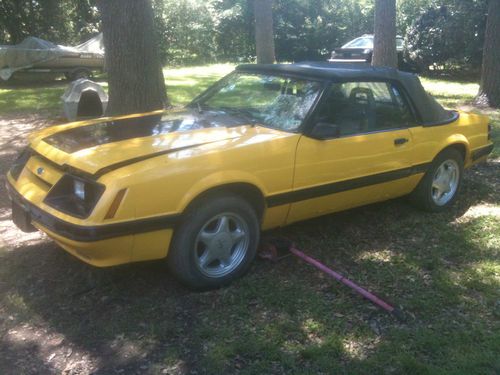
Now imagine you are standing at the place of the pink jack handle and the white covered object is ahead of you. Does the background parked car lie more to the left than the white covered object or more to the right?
right

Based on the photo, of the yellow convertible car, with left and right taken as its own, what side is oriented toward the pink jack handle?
left

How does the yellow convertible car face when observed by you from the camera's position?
facing the viewer and to the left of the viewer

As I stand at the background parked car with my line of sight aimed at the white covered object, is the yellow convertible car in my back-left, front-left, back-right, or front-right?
front-left

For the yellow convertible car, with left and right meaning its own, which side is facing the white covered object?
right

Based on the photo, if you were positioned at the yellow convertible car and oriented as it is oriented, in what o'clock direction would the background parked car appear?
The background parked car is roughly at 5 o'clock from the yellow convertible car.
